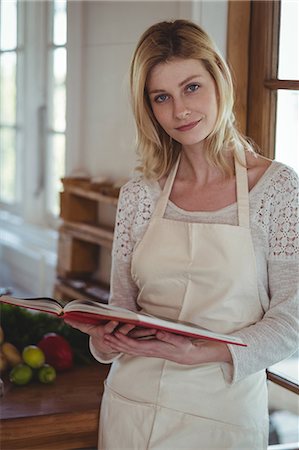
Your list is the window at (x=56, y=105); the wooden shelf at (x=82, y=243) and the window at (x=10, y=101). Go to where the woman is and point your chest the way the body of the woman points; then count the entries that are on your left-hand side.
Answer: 0

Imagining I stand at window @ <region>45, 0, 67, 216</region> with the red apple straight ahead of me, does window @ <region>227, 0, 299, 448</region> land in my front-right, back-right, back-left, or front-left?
front-left

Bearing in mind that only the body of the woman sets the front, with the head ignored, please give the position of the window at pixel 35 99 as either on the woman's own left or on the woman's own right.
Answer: on the woman's own right

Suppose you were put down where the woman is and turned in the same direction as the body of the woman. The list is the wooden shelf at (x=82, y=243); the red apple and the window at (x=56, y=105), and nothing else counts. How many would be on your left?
0

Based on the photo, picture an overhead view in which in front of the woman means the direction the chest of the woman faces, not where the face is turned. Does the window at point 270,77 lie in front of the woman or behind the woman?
behind

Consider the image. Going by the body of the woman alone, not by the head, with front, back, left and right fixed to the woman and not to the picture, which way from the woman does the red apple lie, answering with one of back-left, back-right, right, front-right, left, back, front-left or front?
right

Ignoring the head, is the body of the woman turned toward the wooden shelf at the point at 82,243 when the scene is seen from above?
no

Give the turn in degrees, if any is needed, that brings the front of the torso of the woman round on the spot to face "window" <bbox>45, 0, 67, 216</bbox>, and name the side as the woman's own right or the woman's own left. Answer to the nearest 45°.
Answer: approximately 135° to the woman's own right

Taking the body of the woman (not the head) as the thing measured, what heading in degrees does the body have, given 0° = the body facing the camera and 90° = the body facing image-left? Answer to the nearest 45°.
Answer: approximately 45°

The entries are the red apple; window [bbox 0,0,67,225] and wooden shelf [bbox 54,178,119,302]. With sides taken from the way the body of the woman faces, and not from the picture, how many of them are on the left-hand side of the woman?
0

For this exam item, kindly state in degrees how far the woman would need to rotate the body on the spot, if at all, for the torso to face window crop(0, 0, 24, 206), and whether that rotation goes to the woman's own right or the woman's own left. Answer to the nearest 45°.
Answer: approximately 135° to the woman's own right

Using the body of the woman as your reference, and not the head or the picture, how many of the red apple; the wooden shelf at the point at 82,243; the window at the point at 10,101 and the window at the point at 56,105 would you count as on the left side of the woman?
0

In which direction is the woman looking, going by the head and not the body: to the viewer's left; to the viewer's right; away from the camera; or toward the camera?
toward the camera
